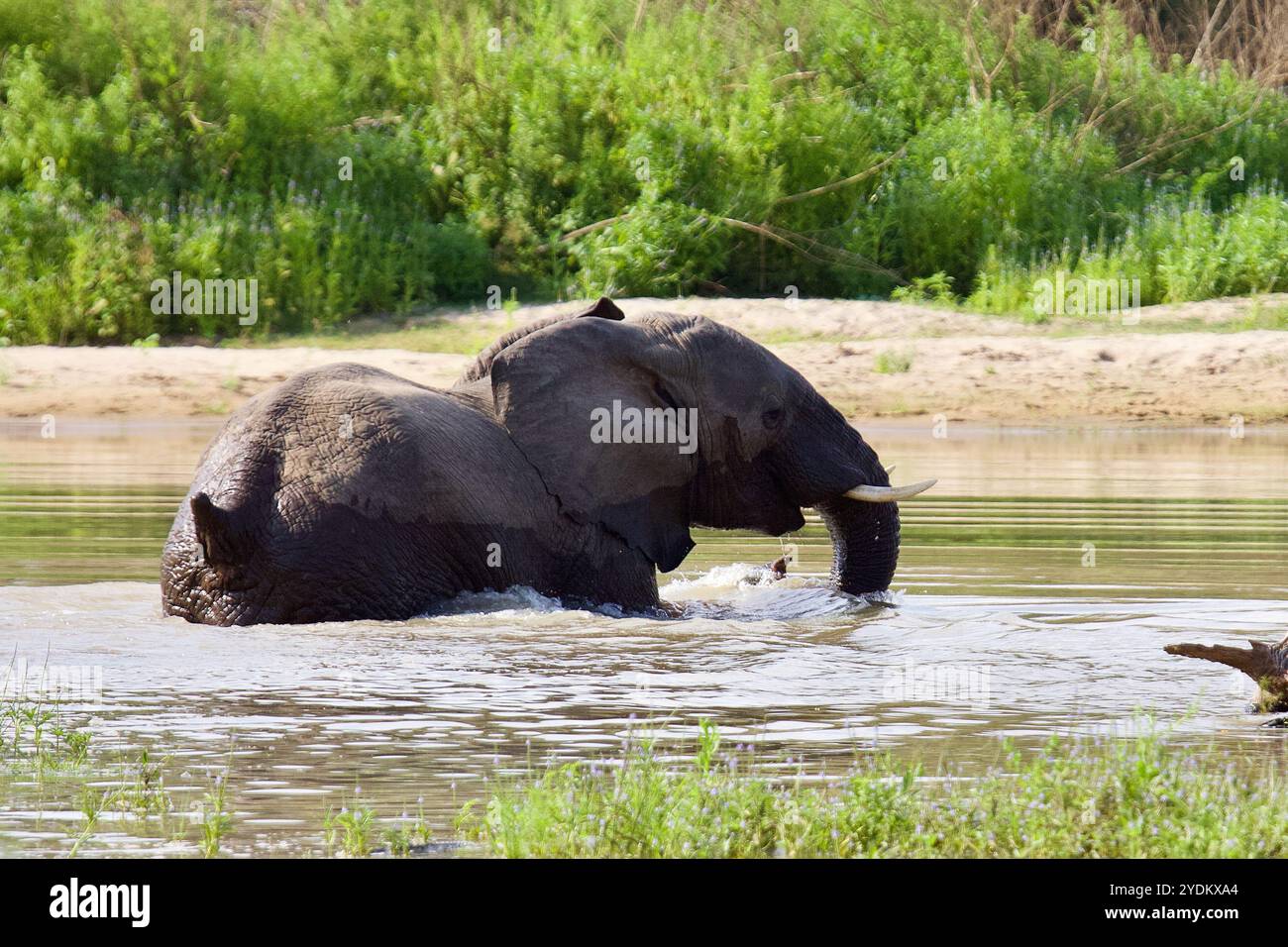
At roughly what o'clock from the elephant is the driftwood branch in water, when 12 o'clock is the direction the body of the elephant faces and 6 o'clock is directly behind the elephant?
The driftwood branch in water is roughly at 3 o'clock from the elephant.

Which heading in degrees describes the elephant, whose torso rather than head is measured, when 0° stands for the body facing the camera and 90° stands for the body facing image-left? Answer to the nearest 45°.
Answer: approximately 225°
